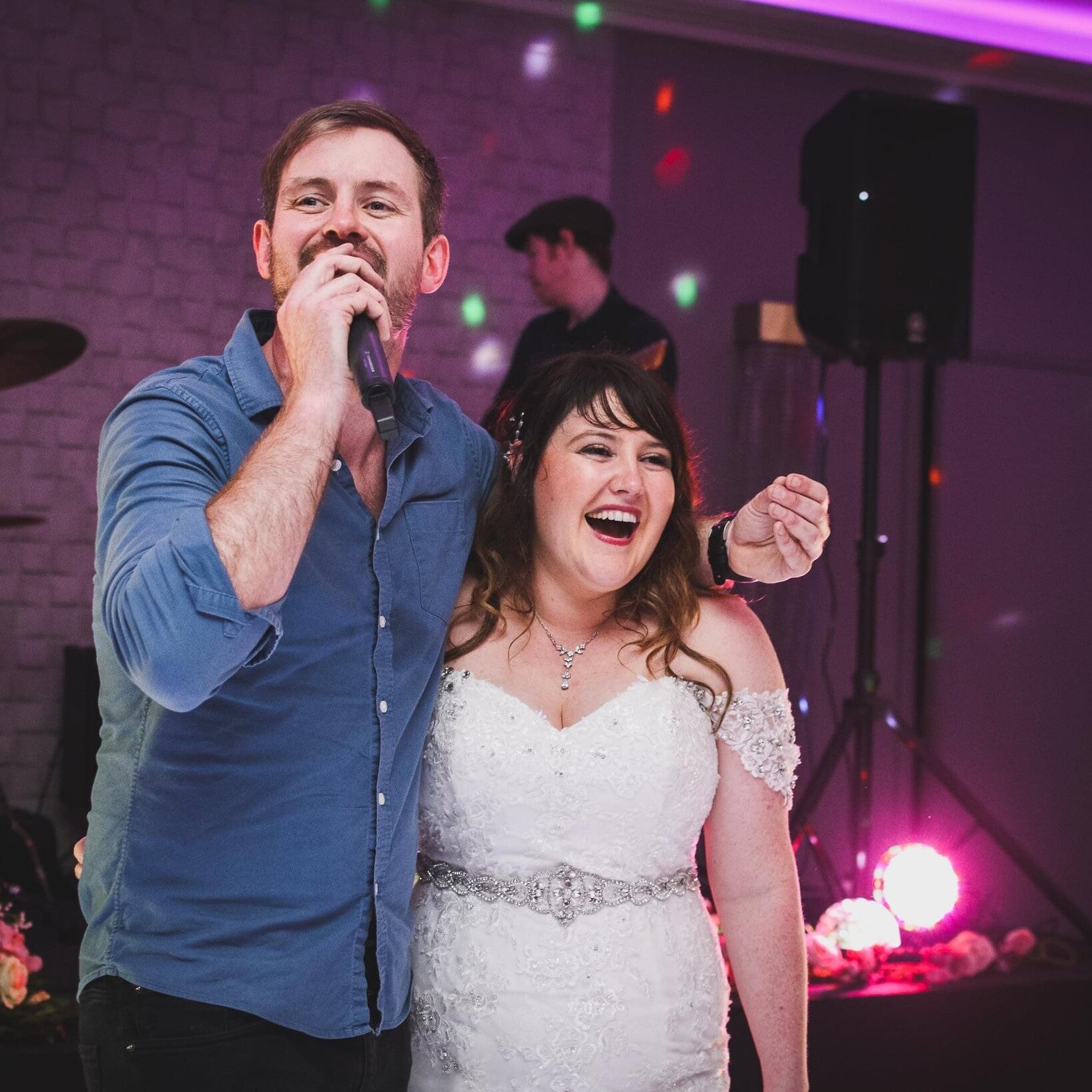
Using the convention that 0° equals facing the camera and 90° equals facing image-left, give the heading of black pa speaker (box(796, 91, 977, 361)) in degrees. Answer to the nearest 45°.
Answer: approximately 315°

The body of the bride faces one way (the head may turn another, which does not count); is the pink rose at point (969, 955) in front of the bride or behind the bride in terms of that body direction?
behind

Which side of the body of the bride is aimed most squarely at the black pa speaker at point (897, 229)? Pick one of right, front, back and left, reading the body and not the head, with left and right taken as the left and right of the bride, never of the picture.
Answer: back

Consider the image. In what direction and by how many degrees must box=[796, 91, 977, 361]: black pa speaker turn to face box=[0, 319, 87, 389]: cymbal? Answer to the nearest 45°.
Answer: approximately 135° to its right

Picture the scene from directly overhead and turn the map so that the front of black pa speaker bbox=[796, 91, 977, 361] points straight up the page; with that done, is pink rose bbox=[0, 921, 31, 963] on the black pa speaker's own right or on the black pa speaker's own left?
on the black pa speaker's own right

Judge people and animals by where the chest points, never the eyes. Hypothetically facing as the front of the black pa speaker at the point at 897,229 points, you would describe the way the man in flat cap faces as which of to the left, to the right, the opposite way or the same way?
to the right

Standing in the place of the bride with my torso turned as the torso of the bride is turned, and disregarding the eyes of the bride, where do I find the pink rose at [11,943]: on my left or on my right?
on my right
